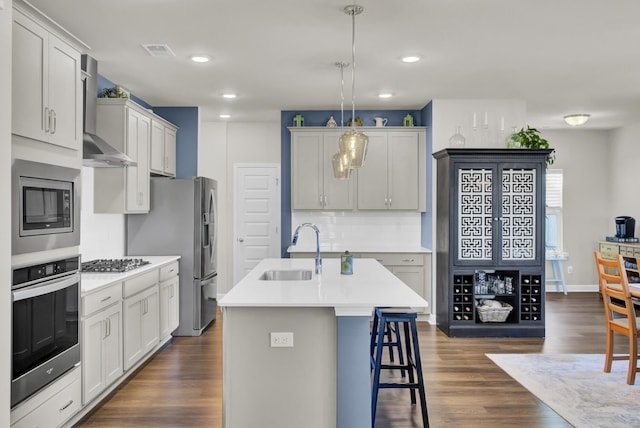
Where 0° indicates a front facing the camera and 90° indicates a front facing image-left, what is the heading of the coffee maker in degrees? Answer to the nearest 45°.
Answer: approximately 45°

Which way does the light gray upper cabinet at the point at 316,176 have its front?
toward the camera

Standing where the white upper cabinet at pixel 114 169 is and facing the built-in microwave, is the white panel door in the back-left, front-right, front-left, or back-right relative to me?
back-left

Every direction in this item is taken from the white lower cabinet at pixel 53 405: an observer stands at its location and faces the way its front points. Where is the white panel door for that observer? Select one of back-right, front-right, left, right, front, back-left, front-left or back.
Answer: left

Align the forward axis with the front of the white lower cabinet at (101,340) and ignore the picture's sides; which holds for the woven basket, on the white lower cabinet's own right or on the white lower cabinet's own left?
on the white lower cabinet's own left

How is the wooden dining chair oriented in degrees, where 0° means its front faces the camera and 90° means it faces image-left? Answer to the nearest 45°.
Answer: approximately 225°

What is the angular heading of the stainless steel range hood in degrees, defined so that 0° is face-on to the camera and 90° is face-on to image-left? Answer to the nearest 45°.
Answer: approximately 315°

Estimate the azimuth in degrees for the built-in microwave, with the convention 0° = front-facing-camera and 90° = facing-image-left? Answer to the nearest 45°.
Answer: approximately 315°

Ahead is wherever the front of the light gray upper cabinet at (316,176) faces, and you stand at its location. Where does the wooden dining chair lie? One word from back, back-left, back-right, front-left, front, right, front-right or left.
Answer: front-left

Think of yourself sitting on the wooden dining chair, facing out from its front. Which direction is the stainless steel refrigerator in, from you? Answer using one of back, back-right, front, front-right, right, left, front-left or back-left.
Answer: back-left

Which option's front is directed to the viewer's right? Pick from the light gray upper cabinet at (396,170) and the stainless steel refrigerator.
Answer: the stainless steel refrigerator

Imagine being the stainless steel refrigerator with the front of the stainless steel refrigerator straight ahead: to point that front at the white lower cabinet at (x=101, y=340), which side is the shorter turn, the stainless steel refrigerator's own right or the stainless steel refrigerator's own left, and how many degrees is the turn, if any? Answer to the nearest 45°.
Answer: approximately 90° to the stainless steel refrigerator's own right

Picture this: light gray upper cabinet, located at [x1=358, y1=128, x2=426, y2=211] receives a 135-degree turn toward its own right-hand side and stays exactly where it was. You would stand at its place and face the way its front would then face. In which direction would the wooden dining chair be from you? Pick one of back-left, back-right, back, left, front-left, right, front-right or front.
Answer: back

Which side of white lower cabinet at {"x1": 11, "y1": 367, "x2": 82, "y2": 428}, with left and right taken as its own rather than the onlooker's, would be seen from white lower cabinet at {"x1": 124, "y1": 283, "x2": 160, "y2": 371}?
left

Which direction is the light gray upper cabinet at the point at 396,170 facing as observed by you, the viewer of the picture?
facing the viewer

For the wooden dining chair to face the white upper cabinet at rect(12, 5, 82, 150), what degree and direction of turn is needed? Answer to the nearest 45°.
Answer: approximately 180°
